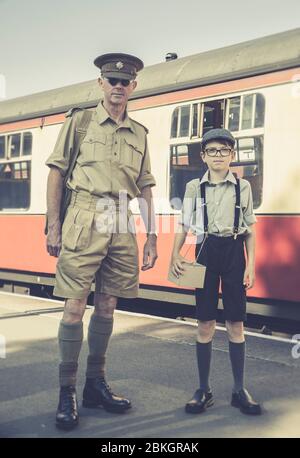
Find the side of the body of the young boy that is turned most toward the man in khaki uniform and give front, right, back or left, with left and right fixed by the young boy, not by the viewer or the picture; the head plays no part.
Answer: right

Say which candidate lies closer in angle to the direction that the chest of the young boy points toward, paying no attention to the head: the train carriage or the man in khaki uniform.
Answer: the man in khaki uniform

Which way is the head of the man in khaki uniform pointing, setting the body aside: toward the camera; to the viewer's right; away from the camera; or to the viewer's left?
toward the camera

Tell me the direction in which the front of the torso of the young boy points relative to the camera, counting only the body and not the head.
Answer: toward the camera

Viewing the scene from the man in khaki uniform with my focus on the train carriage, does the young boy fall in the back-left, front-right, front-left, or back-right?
front-right

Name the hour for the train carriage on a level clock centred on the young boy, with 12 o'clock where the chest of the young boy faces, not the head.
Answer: The train carriage is roughly at 6 o'clock from the young boy.

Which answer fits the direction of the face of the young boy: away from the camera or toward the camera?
toward the camera
